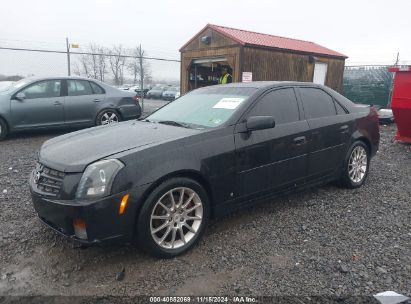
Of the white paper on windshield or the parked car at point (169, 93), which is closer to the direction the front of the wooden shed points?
the white paper on windshield

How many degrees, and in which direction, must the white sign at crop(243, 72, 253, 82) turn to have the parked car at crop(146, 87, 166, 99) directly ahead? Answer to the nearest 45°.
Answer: approximately 135° to its right

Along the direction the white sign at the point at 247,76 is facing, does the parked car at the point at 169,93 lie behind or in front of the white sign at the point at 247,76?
behind

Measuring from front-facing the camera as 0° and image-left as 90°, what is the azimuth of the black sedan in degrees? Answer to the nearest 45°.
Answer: approximately 45°

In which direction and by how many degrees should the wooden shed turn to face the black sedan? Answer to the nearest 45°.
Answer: approximately 45° to its left

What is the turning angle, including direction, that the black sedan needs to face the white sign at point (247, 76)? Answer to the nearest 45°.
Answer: approximately 135° to its right
